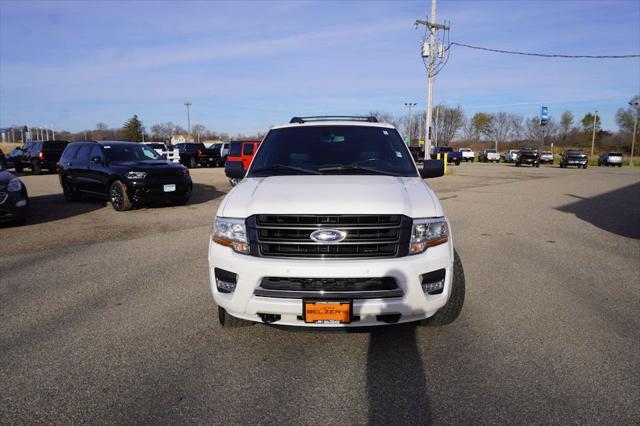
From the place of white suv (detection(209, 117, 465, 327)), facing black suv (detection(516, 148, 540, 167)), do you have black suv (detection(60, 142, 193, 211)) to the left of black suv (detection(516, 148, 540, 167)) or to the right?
left

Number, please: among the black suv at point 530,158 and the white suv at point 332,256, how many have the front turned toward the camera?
2

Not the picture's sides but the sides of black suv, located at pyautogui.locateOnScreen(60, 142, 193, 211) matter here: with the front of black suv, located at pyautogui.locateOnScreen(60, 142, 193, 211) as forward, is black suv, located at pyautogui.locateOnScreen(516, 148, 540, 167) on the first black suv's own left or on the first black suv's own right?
on the first black suv's own left

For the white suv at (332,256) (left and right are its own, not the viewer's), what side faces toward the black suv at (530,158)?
back

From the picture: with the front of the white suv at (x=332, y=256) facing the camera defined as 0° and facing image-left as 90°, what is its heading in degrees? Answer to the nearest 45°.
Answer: approximately 0°

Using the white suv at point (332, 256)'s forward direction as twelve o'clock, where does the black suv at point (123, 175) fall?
The black suv is roughly at 5 o'clock from the white suv.

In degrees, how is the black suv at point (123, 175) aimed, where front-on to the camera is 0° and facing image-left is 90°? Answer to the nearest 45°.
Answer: approximately 315°

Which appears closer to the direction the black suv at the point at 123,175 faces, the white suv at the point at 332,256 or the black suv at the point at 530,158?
the white suv

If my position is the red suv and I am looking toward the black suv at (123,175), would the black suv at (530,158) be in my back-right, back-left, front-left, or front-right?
back-left

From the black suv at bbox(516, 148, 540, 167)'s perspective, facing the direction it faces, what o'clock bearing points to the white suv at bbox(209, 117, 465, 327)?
The white suv is roughly at 12 o'clock from the black suv.
